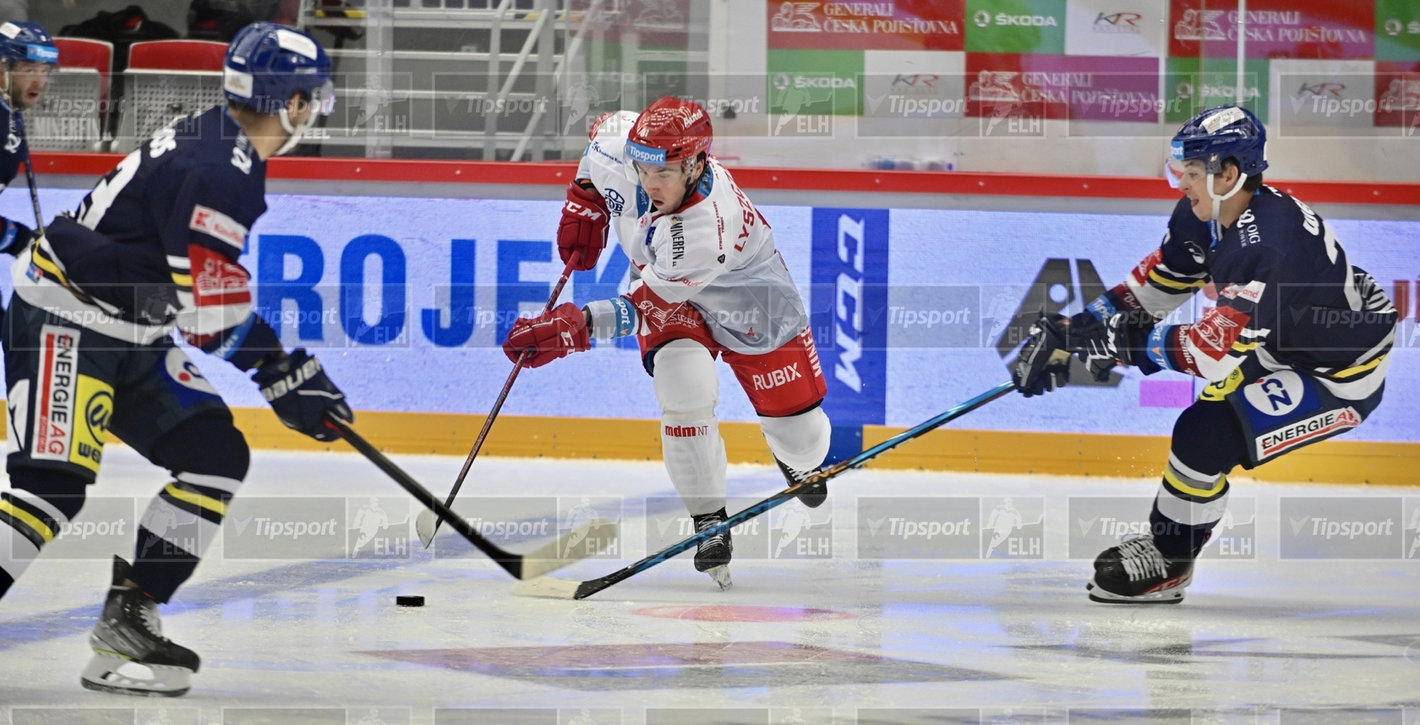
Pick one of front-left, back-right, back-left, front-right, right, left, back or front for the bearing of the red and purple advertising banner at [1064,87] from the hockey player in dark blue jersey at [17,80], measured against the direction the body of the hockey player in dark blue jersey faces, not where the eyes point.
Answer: front-left

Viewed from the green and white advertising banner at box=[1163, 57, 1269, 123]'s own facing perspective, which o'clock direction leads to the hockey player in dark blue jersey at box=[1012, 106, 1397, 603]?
The hockey player in dark blue jersey is roughly at 12 o'clock from the green and white advertising banner.

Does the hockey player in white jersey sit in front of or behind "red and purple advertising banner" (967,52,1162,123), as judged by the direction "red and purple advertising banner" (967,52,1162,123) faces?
in front

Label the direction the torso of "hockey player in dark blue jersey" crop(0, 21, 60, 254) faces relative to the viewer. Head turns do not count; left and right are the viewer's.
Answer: facing the viewer and to the right of the viewer

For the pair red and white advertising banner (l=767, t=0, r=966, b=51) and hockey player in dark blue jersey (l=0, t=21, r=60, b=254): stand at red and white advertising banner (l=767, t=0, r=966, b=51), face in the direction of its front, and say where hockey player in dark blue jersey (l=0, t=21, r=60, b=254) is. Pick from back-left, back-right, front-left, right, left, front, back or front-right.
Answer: front-right

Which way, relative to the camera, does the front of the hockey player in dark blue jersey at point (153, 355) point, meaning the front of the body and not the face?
to the viewer's right

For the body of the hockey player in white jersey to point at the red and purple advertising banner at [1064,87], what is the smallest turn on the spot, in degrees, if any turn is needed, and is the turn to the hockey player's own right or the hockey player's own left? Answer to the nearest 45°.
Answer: approximately 180°

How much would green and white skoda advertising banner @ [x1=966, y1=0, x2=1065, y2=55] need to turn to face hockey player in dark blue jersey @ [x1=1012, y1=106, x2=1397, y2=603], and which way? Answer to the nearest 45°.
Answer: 0° — it already faces them

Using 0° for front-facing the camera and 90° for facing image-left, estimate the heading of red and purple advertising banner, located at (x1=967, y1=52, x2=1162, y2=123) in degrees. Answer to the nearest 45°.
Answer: approximately 0°

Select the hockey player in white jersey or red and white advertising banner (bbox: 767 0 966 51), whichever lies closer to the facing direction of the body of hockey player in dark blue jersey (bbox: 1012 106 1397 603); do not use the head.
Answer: the hockey player in white jersey

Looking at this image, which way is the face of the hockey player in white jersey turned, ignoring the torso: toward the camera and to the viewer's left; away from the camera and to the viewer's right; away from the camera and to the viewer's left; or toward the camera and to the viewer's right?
toward the camera and to the viewer's left

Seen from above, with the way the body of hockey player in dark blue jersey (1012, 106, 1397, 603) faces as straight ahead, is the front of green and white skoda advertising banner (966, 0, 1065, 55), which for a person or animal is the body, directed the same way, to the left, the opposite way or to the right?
to the left

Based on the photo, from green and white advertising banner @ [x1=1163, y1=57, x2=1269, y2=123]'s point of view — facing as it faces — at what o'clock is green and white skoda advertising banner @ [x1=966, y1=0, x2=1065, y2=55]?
green and white skoda advertising banner @ [x1=966, y1=0, x2=1065, y2=55] is roughly at 3 o'clock from green and white advertising banner @ [x1=1163, y1=57, x2=1269, y2=123].
